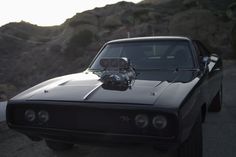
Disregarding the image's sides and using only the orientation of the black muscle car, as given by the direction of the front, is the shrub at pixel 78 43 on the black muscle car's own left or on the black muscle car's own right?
on the black muscle car's own right

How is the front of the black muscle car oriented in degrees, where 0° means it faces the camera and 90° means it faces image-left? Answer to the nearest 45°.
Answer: approximately 45°
